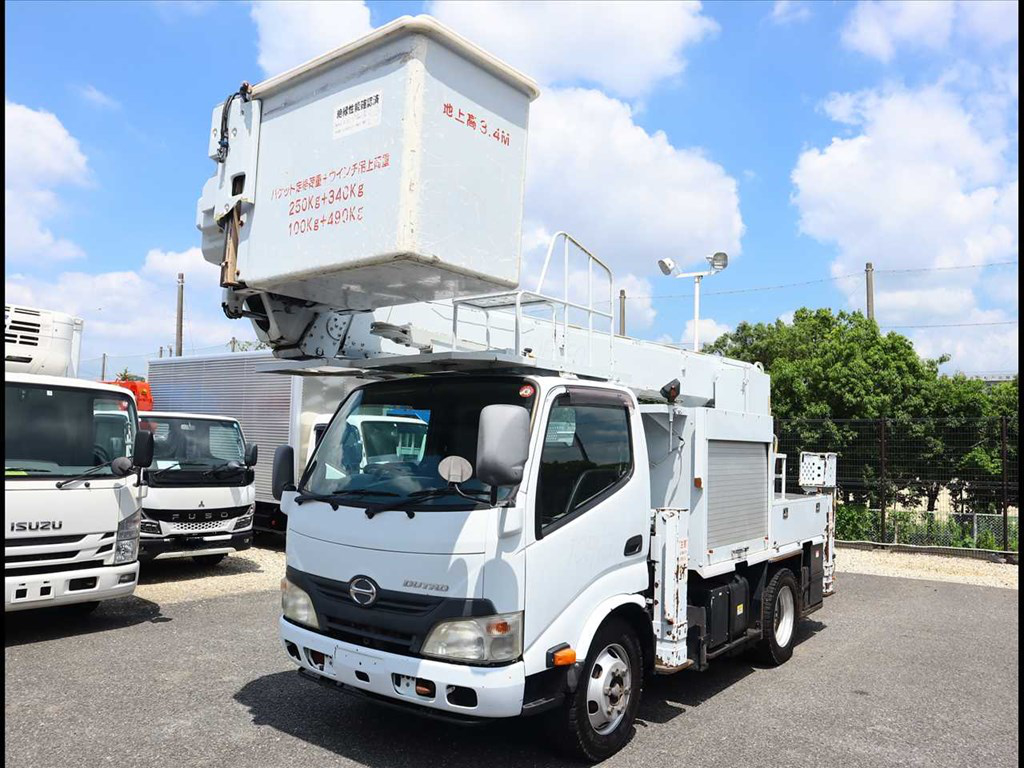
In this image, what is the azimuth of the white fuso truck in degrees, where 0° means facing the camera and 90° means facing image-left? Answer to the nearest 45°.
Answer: approximately 0°

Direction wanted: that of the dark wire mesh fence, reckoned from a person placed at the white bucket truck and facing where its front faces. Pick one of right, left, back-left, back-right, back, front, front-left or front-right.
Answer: back

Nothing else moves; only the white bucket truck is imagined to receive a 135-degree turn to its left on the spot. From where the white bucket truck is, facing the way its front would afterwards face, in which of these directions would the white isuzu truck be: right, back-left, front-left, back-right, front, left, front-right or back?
back-left

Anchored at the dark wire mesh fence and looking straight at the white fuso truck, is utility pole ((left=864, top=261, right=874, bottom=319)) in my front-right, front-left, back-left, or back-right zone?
back-right

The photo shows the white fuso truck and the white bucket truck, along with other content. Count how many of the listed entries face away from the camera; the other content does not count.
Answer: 0

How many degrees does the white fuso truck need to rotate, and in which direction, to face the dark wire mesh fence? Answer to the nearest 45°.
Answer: approximately 90° to its left

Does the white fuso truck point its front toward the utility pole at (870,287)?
no

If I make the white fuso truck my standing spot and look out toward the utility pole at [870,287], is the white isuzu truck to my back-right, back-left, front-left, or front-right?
back-right

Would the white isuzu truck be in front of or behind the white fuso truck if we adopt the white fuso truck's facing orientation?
in front

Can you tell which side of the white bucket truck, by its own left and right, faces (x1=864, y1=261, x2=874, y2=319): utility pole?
back

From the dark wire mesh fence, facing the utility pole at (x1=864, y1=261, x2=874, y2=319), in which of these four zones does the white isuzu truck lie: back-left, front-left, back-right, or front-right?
back-left

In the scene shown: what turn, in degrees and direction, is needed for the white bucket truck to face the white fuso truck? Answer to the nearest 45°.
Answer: approximately 90° to its right
